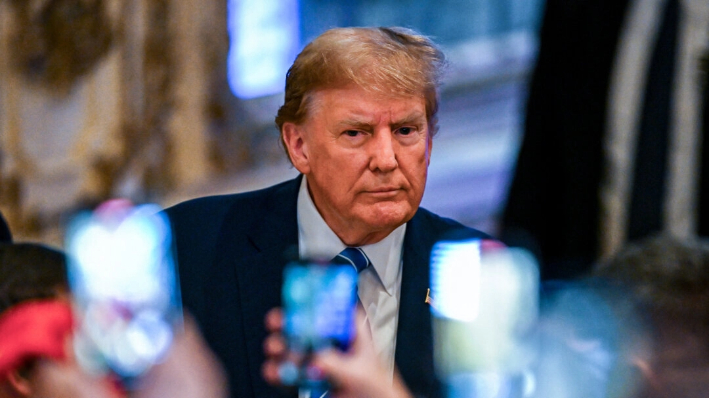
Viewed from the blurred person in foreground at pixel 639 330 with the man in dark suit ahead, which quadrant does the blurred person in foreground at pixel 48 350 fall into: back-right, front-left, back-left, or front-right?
front-left

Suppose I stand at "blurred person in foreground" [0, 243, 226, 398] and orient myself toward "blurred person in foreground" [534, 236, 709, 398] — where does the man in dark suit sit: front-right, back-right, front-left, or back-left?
front-left

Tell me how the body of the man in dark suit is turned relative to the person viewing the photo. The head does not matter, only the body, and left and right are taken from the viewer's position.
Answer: facing the viewer and to the right of the viewer
